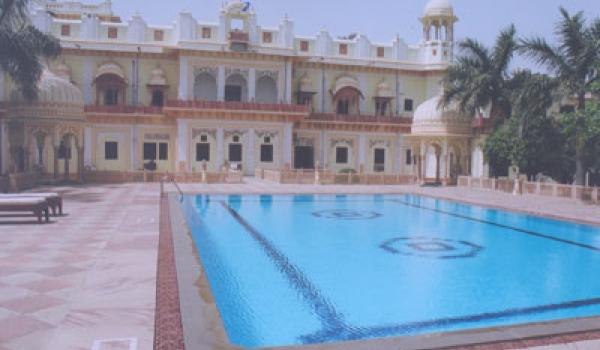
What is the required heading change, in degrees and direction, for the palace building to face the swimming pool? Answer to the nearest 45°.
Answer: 0° — it already faces it

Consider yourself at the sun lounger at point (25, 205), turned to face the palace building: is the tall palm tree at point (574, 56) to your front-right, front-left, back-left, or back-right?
front-right

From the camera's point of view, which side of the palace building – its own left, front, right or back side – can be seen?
front

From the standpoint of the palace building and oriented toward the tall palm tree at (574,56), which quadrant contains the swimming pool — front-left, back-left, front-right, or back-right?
front-right

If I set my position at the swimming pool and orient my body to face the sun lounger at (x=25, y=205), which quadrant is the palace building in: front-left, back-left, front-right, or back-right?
front-right

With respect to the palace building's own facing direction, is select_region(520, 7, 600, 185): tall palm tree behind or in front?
in front

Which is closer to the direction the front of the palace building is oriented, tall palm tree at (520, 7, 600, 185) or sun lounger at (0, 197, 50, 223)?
the sun lounger

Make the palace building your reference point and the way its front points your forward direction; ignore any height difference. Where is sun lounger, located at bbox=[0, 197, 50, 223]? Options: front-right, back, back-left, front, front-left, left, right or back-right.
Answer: front

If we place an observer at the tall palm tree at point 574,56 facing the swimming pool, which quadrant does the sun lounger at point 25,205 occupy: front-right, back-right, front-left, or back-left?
front-right

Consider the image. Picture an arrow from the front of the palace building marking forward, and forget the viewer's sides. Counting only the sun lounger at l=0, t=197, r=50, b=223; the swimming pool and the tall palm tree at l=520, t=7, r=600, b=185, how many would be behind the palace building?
0
